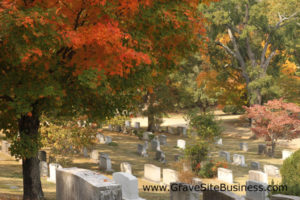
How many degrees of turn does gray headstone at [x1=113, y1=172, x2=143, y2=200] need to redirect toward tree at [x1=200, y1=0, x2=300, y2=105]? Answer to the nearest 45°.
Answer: approximately 180°

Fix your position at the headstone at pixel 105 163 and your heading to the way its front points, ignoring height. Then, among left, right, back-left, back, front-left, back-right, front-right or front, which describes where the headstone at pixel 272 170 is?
back-left

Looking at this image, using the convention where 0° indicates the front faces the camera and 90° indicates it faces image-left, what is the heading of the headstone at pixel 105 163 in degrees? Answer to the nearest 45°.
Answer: approximately 45°

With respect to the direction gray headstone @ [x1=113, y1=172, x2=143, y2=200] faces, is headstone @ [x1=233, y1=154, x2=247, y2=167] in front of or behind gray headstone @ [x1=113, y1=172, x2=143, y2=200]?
behind

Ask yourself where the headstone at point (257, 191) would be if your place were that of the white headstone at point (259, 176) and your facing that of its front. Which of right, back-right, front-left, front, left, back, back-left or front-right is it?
front-left

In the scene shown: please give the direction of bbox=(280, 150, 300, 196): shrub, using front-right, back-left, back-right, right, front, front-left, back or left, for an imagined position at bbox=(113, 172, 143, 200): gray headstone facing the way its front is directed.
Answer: back-left

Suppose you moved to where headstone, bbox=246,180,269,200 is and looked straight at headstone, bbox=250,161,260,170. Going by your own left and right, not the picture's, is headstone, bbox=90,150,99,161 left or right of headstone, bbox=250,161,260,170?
left
